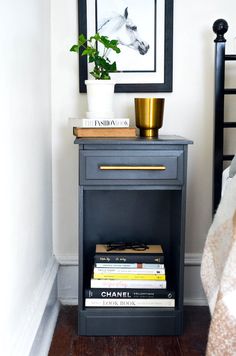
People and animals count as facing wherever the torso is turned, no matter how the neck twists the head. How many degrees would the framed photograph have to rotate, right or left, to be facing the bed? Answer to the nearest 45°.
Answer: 0° — it already faces it

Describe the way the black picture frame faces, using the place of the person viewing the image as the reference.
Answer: facing the viewer

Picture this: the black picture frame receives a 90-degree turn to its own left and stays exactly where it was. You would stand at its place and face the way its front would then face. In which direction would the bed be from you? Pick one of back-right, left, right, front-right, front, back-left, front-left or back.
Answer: right
